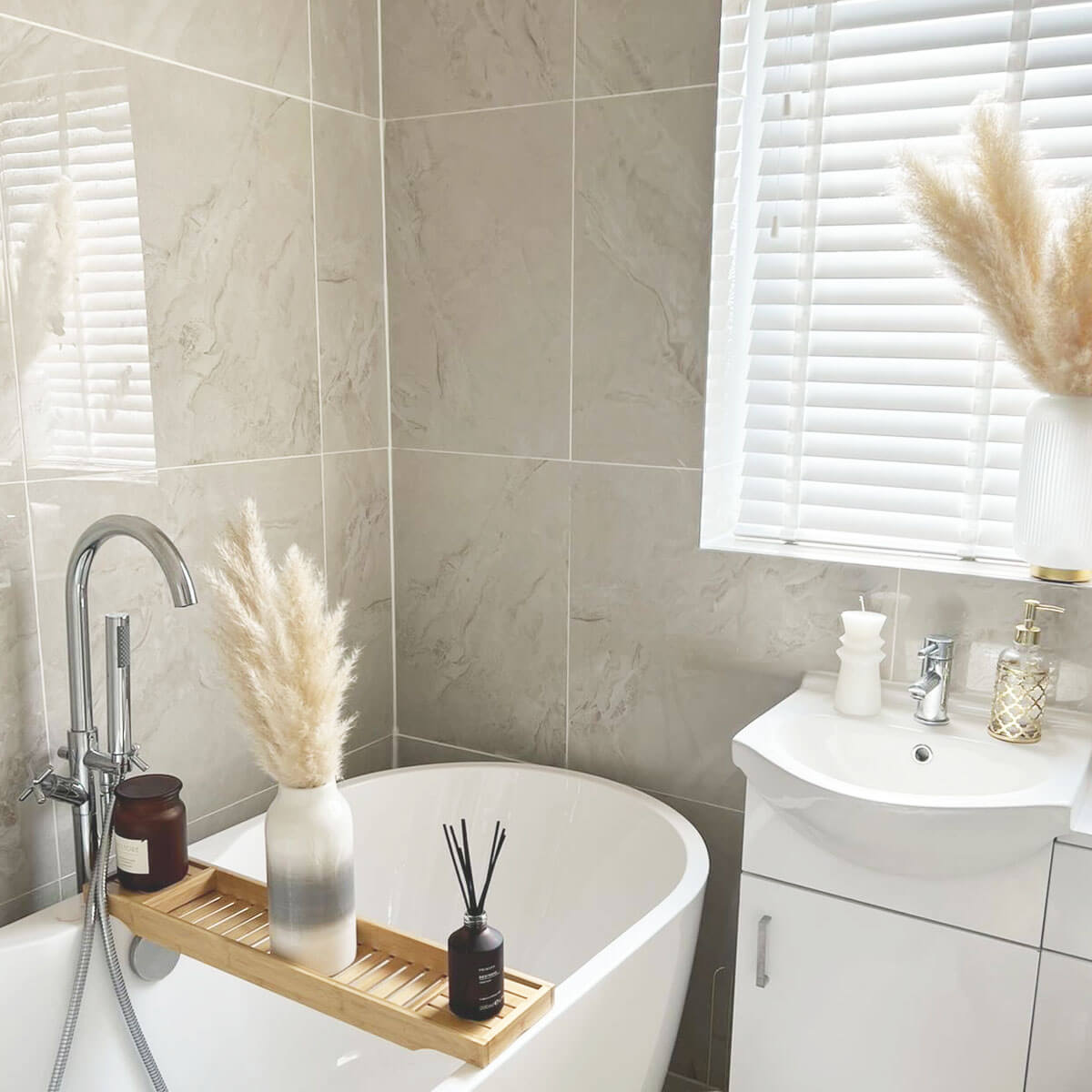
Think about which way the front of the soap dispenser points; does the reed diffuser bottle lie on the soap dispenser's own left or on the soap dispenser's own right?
on the soap dispenser's own right

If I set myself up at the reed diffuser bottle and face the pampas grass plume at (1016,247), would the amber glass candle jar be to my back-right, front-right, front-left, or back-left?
back-left
